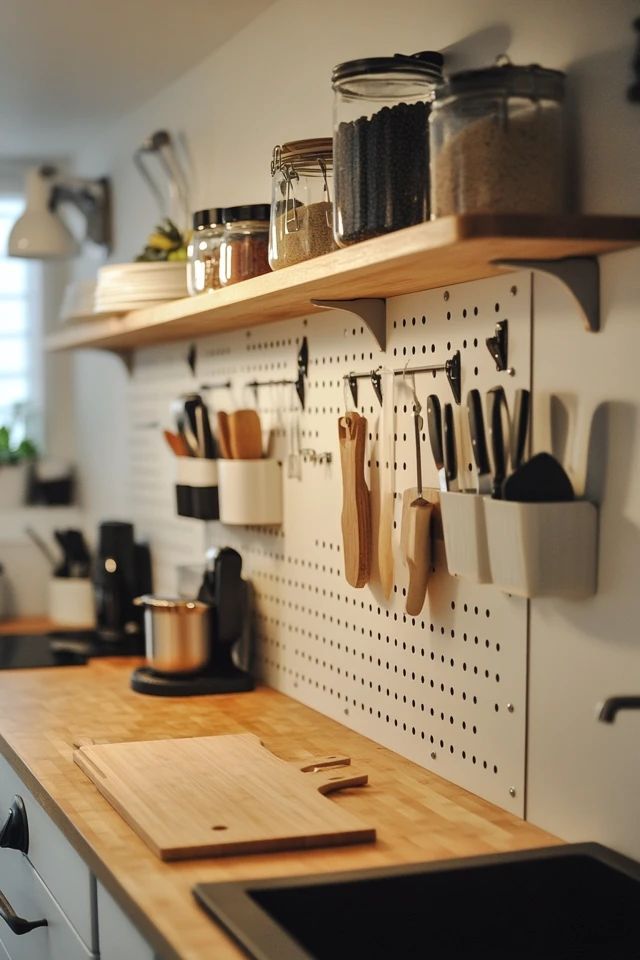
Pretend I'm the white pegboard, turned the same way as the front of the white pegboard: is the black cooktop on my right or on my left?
on my right

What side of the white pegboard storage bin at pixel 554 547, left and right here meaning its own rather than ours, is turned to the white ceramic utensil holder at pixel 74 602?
right

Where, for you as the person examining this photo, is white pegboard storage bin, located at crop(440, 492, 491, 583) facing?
facing the viewer and to the left of the viewer

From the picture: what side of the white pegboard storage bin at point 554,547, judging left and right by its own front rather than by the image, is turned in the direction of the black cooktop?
right

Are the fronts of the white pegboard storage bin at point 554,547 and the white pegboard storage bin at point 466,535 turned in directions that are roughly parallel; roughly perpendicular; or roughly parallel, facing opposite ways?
roughly parallel

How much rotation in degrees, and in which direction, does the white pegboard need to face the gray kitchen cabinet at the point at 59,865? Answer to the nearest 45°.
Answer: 0° — it already faces it

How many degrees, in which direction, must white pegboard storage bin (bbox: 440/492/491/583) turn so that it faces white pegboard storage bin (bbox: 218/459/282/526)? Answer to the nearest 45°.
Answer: approximately 90° to its right

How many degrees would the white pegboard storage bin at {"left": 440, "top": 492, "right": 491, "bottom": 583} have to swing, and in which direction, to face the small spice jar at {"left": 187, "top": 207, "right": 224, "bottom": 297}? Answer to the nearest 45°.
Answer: approximately 90° to its right

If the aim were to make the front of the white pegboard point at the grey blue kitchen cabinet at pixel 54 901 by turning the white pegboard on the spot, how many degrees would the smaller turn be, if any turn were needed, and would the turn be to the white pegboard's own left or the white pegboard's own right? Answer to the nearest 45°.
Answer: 0° — it already faces it

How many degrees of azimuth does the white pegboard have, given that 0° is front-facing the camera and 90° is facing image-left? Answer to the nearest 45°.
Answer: approximately 45°
